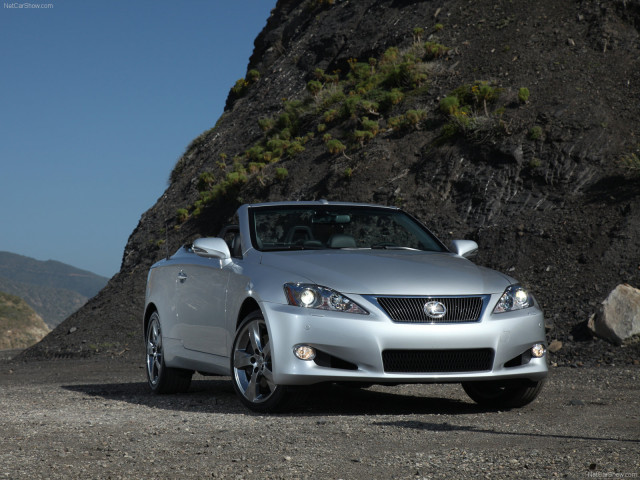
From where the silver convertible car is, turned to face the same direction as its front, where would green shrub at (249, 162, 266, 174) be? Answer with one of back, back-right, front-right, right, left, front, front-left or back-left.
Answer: back-left

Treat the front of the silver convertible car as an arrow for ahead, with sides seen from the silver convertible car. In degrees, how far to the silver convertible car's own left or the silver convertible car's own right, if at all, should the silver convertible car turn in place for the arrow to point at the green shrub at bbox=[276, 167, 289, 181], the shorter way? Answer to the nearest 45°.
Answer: approximately 135° to the silver convertible car's own left

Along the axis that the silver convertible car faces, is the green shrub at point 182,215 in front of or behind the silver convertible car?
behind

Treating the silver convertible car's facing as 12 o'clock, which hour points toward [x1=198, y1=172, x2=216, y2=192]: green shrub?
The green shrub is roughly at 7 o'clock from the silver convertible car.

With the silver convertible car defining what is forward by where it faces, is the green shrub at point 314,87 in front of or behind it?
behind

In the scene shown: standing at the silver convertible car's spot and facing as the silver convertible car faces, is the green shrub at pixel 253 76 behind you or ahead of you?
behind

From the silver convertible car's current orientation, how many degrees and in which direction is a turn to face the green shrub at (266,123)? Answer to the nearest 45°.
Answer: approximately 135° to its left

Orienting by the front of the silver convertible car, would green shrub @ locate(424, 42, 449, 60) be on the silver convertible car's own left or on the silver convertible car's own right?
on the silver convertible car's own left

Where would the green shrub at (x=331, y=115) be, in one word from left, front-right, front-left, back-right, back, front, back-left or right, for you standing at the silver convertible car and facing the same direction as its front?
back-left

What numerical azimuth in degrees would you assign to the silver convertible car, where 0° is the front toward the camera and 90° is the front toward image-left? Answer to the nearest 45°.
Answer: approximately 315°

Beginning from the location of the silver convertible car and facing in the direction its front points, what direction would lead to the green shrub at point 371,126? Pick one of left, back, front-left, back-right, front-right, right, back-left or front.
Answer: back-left
